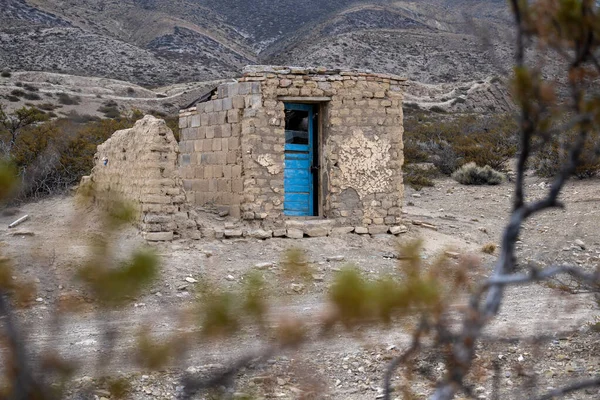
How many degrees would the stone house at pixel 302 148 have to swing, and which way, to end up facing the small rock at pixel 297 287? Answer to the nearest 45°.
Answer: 0° — it already faces it

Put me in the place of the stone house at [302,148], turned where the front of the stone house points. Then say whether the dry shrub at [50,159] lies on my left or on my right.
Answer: on my right

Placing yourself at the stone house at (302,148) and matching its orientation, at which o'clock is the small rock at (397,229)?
The small rock is roughly at 9 o'clock from the stone house.

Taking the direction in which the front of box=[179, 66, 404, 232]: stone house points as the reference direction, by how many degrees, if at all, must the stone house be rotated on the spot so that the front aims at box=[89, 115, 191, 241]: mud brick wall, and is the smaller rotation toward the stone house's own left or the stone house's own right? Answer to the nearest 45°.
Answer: approximately 45° to the stone house's own right

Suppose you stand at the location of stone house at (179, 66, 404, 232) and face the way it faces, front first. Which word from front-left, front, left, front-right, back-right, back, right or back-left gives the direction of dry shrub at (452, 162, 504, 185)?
back-left

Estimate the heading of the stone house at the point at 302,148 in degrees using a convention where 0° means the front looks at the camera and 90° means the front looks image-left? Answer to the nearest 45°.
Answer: approximately 0°

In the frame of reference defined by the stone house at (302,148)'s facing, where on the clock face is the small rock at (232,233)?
The small rock is roughly at 2 o'clock from the stone house.
